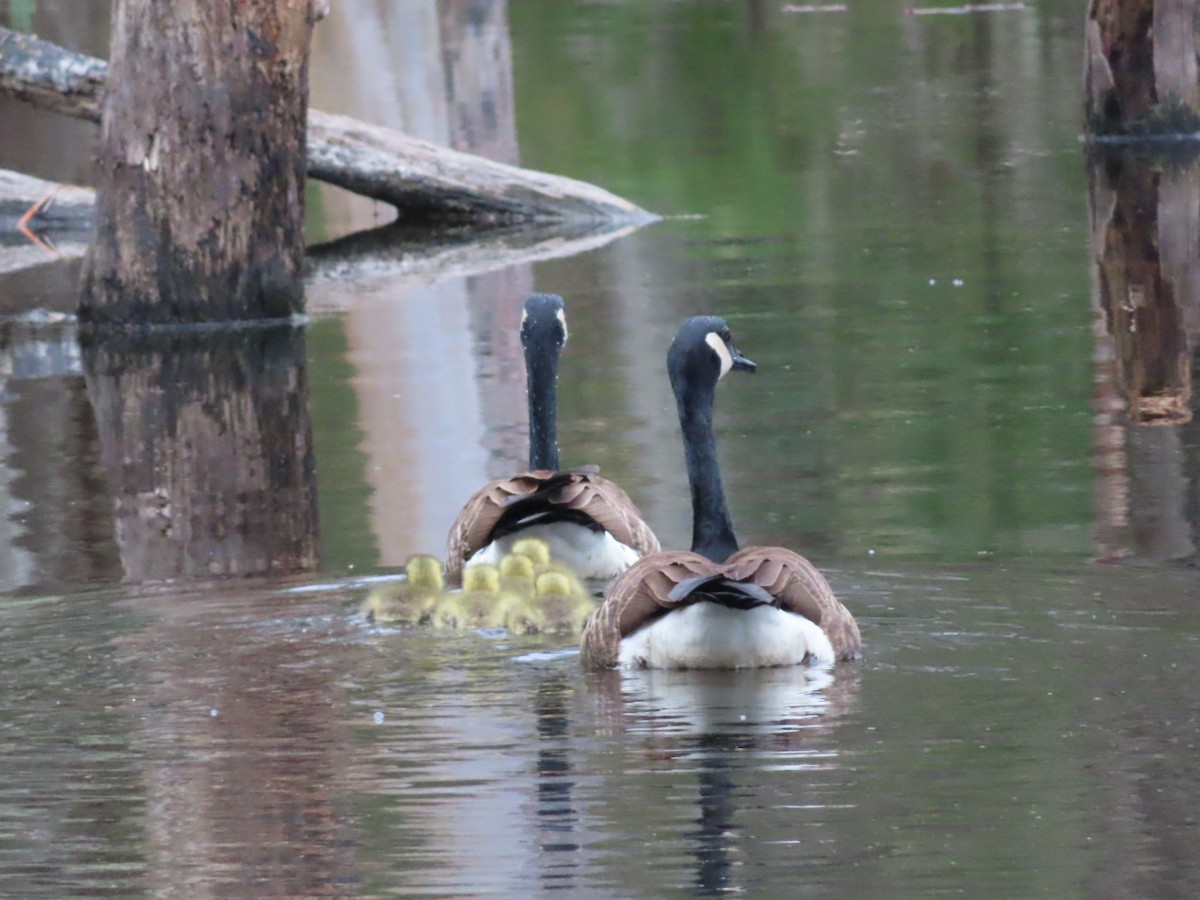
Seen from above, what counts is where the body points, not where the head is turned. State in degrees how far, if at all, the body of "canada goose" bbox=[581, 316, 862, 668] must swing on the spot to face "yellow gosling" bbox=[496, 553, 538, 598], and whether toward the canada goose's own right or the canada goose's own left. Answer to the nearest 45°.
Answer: approximately 45° to the canada goose's own left

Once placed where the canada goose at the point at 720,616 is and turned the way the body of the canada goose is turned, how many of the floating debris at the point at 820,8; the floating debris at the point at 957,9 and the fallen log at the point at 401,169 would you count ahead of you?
3

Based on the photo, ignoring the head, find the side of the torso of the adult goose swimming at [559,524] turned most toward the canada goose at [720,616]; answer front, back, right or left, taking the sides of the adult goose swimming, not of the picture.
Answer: back

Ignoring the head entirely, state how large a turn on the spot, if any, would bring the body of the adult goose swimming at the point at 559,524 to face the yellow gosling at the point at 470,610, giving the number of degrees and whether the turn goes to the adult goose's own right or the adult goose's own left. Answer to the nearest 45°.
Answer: approximately 135° to the adult goose's own left

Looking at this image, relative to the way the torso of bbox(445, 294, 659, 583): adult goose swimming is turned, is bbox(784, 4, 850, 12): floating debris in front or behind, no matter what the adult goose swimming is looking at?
in front

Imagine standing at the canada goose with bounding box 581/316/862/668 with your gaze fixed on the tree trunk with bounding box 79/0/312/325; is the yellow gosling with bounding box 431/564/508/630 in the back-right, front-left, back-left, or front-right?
front-left

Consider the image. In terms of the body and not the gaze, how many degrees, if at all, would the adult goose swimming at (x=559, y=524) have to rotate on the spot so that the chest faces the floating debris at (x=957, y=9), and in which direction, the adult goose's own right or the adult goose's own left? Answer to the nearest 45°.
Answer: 0° — it already faces it

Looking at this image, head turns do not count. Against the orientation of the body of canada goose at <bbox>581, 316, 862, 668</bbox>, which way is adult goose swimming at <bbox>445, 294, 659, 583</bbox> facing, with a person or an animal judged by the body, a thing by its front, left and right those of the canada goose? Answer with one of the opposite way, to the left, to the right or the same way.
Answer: the same way

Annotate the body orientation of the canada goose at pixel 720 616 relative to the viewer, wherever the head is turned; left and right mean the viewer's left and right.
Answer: facing away from the viewer

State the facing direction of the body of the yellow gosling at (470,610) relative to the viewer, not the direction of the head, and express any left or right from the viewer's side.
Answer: facing away from the viewer and to the right of the viewer

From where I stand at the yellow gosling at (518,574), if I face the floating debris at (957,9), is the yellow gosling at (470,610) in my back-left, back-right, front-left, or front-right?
back-left

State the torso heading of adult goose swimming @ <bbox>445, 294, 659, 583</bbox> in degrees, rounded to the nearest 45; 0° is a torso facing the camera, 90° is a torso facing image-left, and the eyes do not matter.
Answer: approximately 180°

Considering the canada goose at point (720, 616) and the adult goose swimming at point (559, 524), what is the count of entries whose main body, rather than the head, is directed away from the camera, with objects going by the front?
2

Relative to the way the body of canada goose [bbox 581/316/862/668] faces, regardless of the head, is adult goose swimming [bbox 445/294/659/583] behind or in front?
in front
